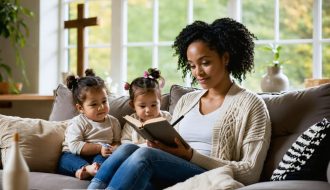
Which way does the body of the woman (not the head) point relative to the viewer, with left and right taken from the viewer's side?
facing the viewer and to the left of the viewer

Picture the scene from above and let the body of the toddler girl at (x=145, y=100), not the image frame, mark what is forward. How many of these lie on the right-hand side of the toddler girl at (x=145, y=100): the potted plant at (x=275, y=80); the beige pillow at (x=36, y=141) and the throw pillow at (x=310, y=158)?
1

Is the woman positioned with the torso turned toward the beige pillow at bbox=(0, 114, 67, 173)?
no

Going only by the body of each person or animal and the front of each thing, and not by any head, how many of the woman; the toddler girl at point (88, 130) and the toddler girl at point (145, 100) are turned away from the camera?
0

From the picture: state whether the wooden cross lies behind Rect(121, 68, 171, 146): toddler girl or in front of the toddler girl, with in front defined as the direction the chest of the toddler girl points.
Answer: behind

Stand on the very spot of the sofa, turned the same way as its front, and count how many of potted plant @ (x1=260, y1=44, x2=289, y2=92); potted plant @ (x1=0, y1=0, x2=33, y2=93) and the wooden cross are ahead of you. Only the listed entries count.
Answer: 0

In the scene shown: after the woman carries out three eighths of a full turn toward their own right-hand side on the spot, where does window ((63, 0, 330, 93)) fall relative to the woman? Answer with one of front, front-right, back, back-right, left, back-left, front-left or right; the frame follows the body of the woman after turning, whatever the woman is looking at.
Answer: front

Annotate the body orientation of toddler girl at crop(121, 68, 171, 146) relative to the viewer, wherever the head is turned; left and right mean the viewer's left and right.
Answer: facing the viewer

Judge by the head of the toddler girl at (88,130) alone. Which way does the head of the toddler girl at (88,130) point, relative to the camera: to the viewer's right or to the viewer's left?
to the viewer's right

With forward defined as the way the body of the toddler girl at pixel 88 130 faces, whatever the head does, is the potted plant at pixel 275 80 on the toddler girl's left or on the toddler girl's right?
on the toddler girl's left

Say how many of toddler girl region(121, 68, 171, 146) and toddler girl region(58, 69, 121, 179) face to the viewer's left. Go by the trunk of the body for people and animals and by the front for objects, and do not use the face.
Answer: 0

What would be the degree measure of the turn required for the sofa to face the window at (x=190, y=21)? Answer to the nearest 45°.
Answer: approximately 180°

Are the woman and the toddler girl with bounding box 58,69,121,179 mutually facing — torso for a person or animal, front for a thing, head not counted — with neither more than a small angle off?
no

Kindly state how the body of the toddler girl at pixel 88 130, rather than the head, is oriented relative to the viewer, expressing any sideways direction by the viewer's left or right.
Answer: facing the viewer and to the right of the viewer

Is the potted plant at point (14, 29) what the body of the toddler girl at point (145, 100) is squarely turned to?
no

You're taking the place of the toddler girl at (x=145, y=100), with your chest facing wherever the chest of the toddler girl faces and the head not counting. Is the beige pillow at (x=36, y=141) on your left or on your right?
on your right

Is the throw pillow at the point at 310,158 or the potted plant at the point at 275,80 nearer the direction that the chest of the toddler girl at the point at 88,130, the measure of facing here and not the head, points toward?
the throw pillow

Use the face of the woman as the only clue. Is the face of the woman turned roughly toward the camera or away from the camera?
toward the camera

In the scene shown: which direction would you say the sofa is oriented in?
toward the camera
